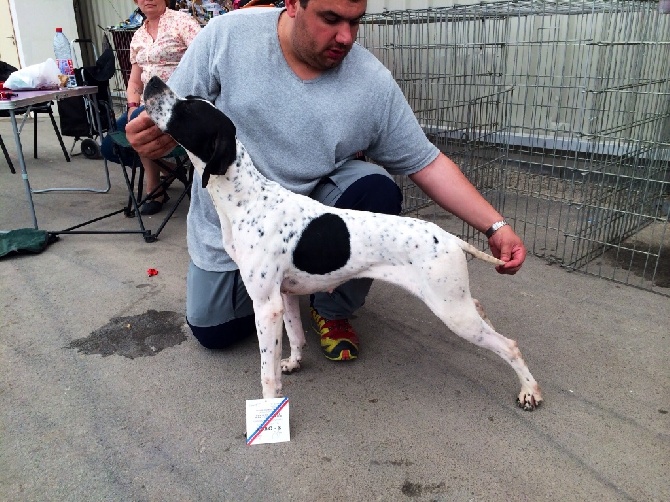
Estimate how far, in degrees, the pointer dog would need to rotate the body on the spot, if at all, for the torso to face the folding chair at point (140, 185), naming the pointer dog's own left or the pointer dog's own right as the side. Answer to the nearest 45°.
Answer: approximately 45° to the pointer dog's own right

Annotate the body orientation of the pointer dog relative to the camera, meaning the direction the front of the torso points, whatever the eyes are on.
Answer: to the viewer's left

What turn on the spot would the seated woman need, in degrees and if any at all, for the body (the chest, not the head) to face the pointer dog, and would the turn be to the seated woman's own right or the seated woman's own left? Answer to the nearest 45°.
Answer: approximately 45° to the seated woman's own left

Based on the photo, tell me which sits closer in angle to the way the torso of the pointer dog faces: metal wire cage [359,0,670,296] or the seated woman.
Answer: the seated woman

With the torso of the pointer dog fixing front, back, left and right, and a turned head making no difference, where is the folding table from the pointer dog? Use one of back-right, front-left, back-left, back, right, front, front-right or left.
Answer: front-right

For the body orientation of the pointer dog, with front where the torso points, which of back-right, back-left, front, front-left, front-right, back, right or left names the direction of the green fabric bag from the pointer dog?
front-right

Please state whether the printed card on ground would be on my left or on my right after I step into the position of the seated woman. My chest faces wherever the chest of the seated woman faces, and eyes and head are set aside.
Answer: on my left

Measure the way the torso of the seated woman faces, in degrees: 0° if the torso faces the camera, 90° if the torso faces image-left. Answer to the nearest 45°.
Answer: approximately 45°
